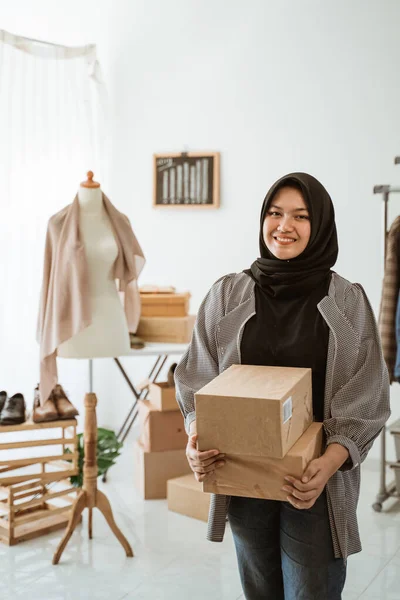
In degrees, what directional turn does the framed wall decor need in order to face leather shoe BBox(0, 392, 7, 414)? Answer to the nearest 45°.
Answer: approximately 45° to its right

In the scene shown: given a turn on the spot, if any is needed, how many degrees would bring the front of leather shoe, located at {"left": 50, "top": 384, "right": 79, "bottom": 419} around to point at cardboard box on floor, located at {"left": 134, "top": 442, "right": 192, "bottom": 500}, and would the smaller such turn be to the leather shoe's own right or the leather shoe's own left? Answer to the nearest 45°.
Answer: approximately 90° to the leather shoe's own left

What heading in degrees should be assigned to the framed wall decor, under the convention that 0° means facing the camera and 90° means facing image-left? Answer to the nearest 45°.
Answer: approximately 0°

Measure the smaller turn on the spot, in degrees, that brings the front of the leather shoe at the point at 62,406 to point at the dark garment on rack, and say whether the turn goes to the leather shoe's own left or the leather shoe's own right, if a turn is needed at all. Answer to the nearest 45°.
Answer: approximately 45° to the leather shoe's own left

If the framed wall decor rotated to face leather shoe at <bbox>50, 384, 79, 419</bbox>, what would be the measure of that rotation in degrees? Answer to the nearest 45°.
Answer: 0° — it already faces it

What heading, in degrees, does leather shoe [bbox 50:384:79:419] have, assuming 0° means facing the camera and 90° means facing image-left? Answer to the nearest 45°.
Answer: approximately 315°
